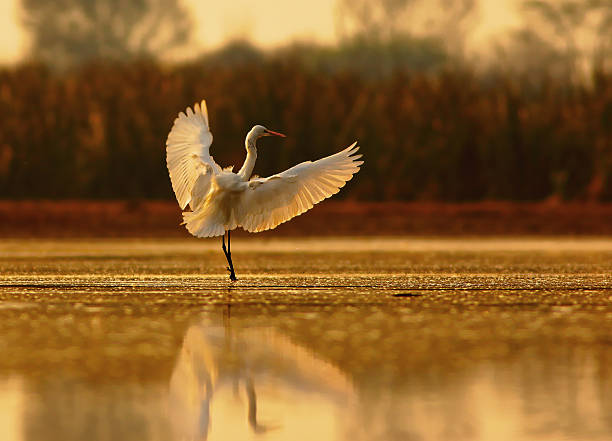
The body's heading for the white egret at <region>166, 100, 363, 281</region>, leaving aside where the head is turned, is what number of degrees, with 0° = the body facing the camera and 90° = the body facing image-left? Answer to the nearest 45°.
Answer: approximately 225°
